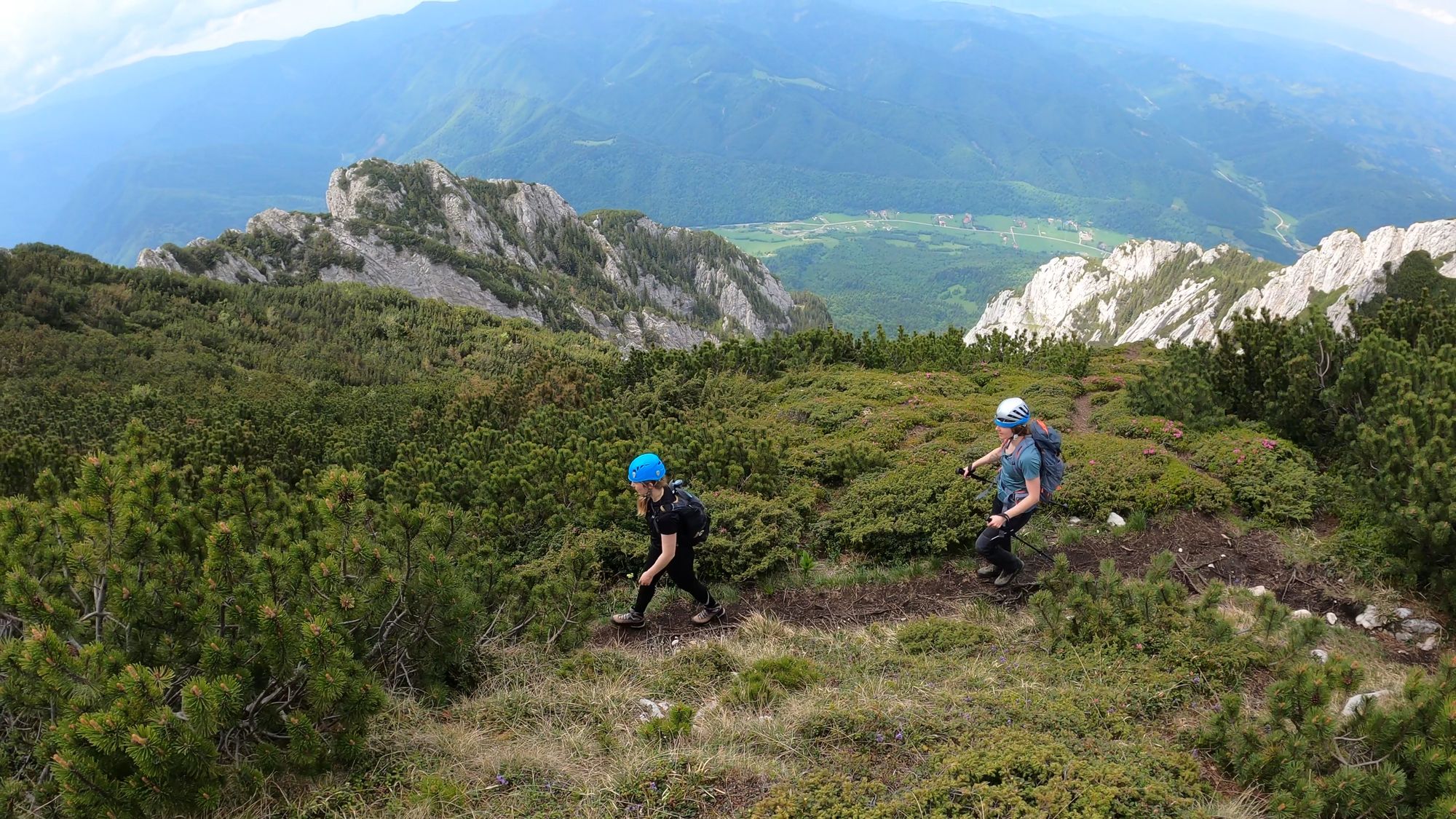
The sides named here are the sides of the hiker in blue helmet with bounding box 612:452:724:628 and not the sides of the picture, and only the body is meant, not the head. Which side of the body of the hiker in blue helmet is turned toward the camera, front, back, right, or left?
left

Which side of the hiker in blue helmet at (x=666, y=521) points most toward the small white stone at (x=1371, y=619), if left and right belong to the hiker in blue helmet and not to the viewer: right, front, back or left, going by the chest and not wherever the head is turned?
back

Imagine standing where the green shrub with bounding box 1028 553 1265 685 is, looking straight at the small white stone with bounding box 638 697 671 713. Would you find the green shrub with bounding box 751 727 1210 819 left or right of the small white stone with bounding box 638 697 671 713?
left

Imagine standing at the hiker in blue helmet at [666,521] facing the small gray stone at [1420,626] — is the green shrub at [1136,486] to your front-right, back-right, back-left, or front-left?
front-left

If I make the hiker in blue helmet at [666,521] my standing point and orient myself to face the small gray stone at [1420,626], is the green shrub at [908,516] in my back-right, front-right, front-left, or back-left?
front-left

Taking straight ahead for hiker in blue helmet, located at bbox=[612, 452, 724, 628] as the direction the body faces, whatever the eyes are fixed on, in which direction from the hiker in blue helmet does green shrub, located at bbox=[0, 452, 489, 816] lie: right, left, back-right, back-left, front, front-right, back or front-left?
front-left

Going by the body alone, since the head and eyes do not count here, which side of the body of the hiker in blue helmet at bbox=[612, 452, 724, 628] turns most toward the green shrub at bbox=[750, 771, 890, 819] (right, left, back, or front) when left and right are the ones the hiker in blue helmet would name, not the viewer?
left

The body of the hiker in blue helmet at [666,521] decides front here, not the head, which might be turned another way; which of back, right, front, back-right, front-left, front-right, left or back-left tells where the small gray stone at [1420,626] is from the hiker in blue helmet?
back

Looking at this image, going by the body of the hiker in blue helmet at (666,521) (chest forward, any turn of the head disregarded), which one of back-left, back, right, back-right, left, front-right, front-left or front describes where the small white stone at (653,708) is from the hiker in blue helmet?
left

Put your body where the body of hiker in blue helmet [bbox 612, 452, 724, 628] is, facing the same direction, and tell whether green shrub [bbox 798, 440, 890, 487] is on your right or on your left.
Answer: on your right
